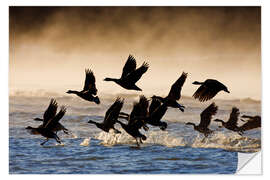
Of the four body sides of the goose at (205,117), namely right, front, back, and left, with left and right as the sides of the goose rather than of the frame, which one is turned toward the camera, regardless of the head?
left
